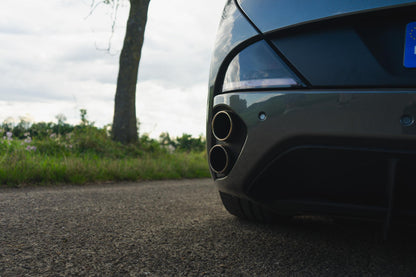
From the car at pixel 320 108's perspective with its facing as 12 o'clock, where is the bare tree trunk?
The bare tree trunk is roughly at 11 o'clock from the car.

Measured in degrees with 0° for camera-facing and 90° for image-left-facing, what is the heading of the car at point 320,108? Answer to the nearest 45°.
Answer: approximately 180°
